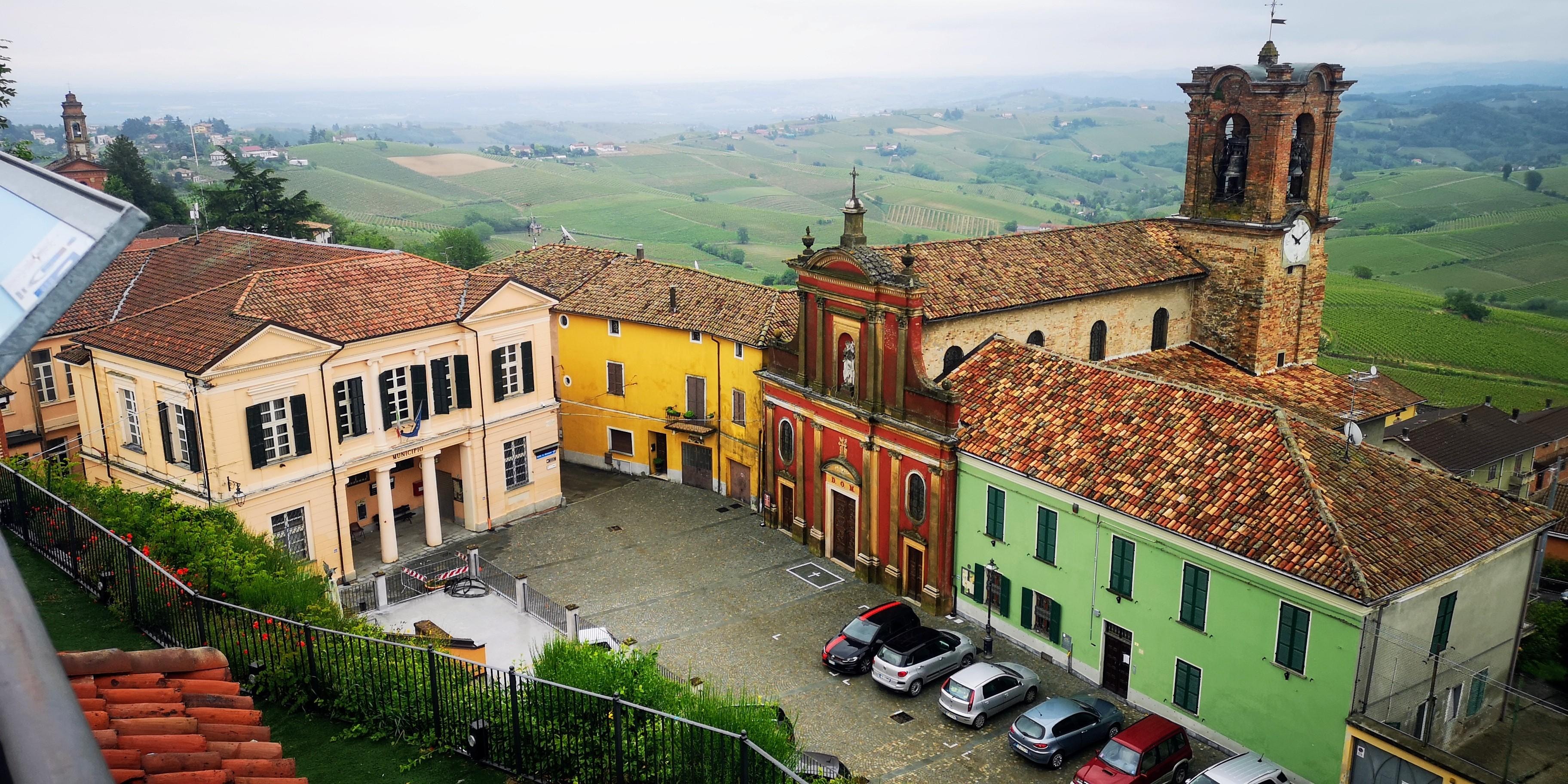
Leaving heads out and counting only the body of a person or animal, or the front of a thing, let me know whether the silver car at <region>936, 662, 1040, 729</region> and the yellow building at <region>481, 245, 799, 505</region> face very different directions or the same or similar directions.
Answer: very different directions

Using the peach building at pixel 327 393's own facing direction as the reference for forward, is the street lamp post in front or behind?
in front

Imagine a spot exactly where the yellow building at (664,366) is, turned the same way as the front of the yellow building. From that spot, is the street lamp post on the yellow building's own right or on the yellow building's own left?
on the yellow building's own left

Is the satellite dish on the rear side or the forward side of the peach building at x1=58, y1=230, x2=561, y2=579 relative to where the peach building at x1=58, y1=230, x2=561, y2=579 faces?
on the forward side

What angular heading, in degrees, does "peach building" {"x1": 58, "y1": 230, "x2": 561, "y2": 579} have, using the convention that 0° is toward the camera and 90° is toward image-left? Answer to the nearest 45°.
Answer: approximately 315°

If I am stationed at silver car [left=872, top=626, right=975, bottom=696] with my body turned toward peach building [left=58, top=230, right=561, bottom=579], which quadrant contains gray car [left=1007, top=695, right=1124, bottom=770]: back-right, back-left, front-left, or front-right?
back-left

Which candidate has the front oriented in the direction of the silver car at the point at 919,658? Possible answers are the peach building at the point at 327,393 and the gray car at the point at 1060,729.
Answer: the peach building

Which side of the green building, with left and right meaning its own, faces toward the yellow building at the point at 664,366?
right
